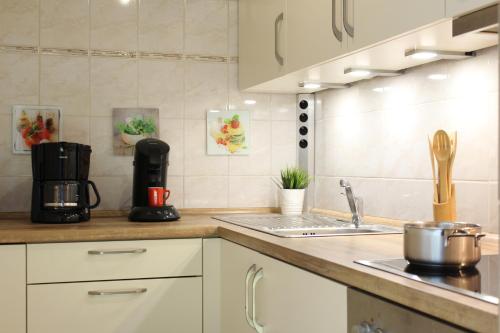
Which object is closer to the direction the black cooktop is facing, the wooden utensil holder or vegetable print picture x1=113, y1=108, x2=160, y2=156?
the vegetable print picture

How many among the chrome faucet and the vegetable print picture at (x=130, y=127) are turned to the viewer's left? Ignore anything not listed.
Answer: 1

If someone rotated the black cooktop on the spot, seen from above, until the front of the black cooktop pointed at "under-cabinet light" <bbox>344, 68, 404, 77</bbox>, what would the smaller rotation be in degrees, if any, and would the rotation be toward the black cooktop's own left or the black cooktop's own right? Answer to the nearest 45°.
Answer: approximately 135° to the black cooktop's own right

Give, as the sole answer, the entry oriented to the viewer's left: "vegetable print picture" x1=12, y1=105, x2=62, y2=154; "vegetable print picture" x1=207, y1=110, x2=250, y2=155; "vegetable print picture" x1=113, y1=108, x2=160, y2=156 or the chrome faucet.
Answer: the chrome faucet

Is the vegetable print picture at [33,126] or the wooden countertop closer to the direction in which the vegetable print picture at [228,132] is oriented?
the wooden countertop

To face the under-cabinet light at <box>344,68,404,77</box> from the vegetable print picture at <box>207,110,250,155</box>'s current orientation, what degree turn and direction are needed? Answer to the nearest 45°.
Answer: approximately 45° to its left

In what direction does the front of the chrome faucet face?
to the viewer's left

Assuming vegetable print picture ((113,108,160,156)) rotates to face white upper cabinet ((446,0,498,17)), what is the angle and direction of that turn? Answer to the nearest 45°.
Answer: approximately 45° to its left
